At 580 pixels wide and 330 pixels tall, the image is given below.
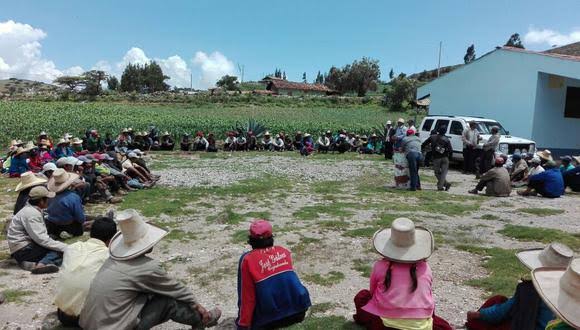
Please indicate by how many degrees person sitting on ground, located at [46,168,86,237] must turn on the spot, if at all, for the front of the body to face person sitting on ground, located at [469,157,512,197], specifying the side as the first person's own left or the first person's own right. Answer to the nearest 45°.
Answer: approximately 45° to the first person's own right

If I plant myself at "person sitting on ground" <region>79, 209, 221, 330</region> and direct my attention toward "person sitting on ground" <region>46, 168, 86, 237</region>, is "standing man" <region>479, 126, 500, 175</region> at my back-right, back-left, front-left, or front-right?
front-right

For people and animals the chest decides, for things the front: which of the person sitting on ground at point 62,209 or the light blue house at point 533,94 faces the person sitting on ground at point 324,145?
the person sitting on ground at point 62,209

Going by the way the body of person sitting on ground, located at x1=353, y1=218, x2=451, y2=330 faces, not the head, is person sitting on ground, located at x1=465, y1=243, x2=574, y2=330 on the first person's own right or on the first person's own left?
on the first person's own right

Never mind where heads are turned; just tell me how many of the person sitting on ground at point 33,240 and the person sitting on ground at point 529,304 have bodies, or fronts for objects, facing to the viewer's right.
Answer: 1

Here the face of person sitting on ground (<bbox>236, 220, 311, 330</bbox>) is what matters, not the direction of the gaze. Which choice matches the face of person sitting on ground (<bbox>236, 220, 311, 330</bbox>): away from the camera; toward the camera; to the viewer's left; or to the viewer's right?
away from the camera

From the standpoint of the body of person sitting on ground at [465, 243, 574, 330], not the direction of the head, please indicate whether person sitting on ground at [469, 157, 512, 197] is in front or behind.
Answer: in front

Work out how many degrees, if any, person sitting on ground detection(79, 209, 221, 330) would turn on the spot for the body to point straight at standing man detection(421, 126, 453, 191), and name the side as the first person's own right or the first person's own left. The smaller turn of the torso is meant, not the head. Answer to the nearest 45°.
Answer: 0° — they already face them

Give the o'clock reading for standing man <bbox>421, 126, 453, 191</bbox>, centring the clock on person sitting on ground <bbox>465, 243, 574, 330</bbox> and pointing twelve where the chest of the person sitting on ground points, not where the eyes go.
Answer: The standing man is roughly at 1 o'clock from the person sitting on ground.

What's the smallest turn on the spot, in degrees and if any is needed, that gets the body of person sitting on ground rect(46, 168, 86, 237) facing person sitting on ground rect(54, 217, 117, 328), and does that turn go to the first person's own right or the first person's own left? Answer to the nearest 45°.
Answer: approximately 135° to the first person's own right

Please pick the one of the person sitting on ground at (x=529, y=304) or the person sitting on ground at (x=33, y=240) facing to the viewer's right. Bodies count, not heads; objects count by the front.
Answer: the person sitting on ground at (x=33, y=240)

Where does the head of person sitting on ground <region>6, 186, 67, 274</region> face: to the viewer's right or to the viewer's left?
to the viewer's right

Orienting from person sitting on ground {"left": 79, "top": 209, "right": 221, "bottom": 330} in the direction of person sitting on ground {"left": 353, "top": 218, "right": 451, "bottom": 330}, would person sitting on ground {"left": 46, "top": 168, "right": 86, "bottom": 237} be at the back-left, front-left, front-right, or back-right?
back-left

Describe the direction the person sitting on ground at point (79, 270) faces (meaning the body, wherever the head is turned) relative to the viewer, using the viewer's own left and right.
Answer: facing away from the viewer and to the right of the viewer

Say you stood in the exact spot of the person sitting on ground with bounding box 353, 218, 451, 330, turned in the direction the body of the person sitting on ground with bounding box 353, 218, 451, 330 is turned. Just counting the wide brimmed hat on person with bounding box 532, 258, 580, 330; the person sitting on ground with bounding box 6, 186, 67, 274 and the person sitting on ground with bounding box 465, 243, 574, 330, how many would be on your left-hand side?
1

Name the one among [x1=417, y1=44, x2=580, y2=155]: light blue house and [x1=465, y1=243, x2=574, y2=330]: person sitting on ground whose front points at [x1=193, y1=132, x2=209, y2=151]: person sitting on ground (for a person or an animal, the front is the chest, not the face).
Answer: [x1=465, y1=243, x2=574, y2=330]: person sitting on ground

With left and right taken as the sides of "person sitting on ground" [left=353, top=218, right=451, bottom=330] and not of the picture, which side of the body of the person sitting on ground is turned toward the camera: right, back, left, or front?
back
